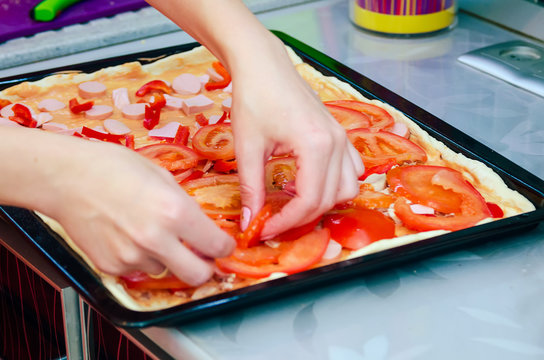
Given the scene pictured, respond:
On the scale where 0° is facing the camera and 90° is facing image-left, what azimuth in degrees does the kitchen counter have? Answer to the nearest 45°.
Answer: approximately 45°
